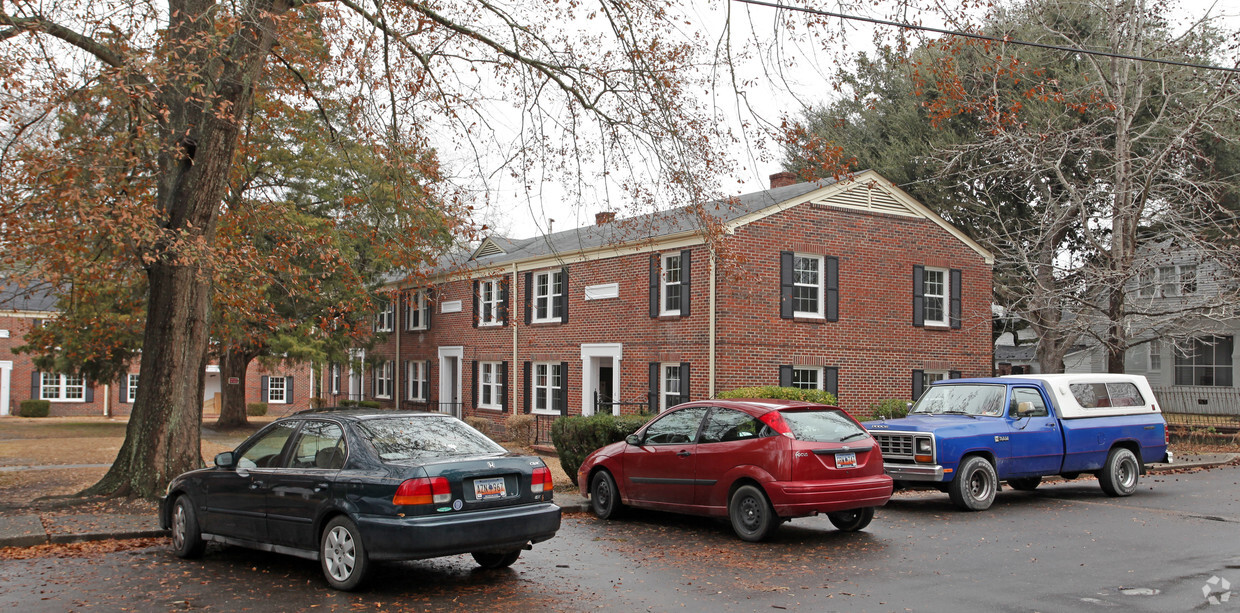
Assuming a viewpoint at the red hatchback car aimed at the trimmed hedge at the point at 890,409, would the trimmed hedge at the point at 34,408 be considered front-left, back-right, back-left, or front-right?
front-left

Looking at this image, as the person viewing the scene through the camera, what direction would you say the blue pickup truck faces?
facing the viewer and to the left of the viewer

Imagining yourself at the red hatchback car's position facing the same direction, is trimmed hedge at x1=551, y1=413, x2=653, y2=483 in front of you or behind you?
in front

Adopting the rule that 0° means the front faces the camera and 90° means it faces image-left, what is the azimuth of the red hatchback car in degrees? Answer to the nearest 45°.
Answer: approximately 135°

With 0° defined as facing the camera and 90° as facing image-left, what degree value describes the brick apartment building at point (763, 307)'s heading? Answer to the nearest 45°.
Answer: approximately 45°

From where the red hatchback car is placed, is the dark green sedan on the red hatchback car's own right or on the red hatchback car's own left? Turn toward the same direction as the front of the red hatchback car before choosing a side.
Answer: on the red hatchback car's own left

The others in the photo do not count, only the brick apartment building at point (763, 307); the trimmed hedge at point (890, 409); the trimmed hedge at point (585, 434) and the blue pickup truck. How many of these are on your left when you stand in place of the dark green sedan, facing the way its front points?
0

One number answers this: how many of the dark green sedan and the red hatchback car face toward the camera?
0

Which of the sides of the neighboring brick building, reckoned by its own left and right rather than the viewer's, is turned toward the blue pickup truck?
front

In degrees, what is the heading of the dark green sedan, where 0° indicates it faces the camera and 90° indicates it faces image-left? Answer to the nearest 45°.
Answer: approximately 135°

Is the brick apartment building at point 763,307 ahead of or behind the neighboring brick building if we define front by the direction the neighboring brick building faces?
ahead

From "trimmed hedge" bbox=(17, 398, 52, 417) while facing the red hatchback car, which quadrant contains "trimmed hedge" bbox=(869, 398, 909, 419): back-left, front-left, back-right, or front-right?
front-left

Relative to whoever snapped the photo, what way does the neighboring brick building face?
facing the viewer

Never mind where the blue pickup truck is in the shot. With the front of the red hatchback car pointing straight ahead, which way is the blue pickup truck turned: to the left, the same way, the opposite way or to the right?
to the left

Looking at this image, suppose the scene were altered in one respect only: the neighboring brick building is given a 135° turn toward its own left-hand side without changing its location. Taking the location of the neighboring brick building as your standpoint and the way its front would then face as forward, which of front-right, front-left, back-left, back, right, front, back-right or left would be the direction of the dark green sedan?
back-right

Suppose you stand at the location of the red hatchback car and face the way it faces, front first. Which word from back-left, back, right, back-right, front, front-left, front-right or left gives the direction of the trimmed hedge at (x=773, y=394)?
front-right
